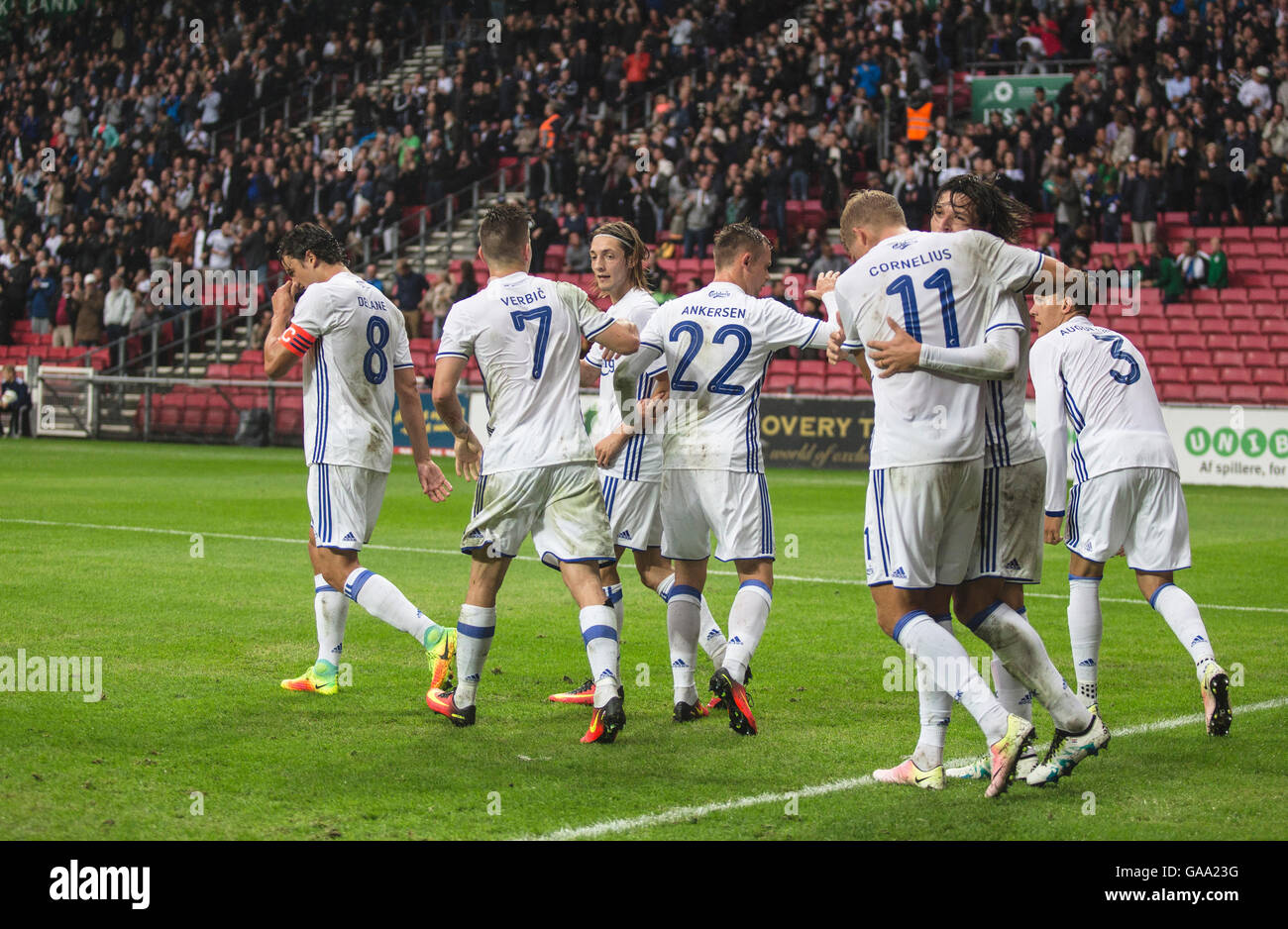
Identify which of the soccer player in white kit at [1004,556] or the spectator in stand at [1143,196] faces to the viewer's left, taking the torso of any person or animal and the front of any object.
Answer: the soccer player in white kit

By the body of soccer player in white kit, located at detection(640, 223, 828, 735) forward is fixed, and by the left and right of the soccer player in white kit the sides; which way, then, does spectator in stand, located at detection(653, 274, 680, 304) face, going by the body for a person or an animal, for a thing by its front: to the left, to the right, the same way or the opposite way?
the opposite way

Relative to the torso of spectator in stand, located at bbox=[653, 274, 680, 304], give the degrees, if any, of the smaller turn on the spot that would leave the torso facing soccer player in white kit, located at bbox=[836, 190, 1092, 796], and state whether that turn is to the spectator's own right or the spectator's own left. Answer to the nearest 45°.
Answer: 0° — they already face them

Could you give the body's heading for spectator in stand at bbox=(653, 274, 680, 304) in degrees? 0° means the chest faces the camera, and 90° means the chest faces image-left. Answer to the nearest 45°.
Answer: approximately 0°

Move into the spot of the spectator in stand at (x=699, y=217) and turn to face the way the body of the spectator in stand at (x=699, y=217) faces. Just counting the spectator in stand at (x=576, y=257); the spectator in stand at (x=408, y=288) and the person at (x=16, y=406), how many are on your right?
3

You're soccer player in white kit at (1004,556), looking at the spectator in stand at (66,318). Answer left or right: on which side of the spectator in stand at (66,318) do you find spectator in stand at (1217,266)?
right

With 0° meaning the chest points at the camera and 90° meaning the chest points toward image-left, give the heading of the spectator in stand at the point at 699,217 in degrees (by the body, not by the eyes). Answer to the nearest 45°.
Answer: approximately 0°

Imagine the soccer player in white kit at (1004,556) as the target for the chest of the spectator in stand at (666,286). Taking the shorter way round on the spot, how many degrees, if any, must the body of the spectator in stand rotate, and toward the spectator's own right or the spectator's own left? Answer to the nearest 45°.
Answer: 0° — they already face them

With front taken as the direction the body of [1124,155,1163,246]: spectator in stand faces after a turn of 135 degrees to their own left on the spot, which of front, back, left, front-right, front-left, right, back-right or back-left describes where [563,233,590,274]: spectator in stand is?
back-left

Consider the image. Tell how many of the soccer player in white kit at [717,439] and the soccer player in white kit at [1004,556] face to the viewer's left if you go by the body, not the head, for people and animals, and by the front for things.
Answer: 1

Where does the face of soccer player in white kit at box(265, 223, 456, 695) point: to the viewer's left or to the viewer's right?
to the viewer's left

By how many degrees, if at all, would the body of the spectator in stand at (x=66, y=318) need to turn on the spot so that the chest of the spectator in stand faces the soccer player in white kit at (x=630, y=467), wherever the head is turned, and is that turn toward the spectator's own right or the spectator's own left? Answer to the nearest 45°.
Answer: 0° — they already face them

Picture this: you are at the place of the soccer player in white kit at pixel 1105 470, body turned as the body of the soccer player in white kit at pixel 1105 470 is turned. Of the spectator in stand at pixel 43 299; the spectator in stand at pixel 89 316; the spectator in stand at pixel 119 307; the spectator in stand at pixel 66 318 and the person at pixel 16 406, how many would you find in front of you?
5

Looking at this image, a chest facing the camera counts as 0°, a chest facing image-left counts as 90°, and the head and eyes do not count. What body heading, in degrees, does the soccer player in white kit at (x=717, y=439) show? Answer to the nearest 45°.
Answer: approximately 180°
